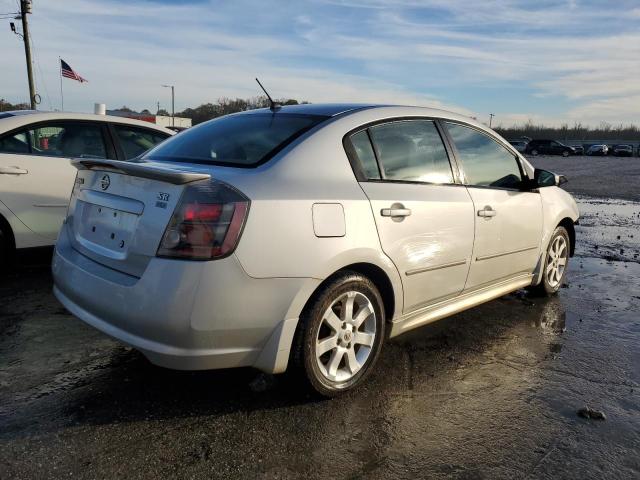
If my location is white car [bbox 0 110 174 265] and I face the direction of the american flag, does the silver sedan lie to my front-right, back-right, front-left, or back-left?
back-right

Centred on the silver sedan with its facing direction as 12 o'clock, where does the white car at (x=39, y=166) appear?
The white car is roughly at 9 o'clock from the silver sedan.

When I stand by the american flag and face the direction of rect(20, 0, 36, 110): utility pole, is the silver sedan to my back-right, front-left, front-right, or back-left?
front-left

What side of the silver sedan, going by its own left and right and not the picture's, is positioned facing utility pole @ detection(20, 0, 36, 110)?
left

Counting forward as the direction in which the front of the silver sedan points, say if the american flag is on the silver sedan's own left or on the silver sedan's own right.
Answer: on the silver sedan's own left

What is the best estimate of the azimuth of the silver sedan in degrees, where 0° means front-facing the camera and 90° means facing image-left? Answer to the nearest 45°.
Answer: approximately 225°
